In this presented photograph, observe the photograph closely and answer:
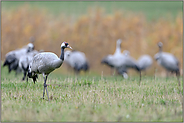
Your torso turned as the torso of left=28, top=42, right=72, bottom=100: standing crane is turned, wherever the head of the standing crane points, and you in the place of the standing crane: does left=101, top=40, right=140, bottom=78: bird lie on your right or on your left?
on your left

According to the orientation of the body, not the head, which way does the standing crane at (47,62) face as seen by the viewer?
to the viewer's right
